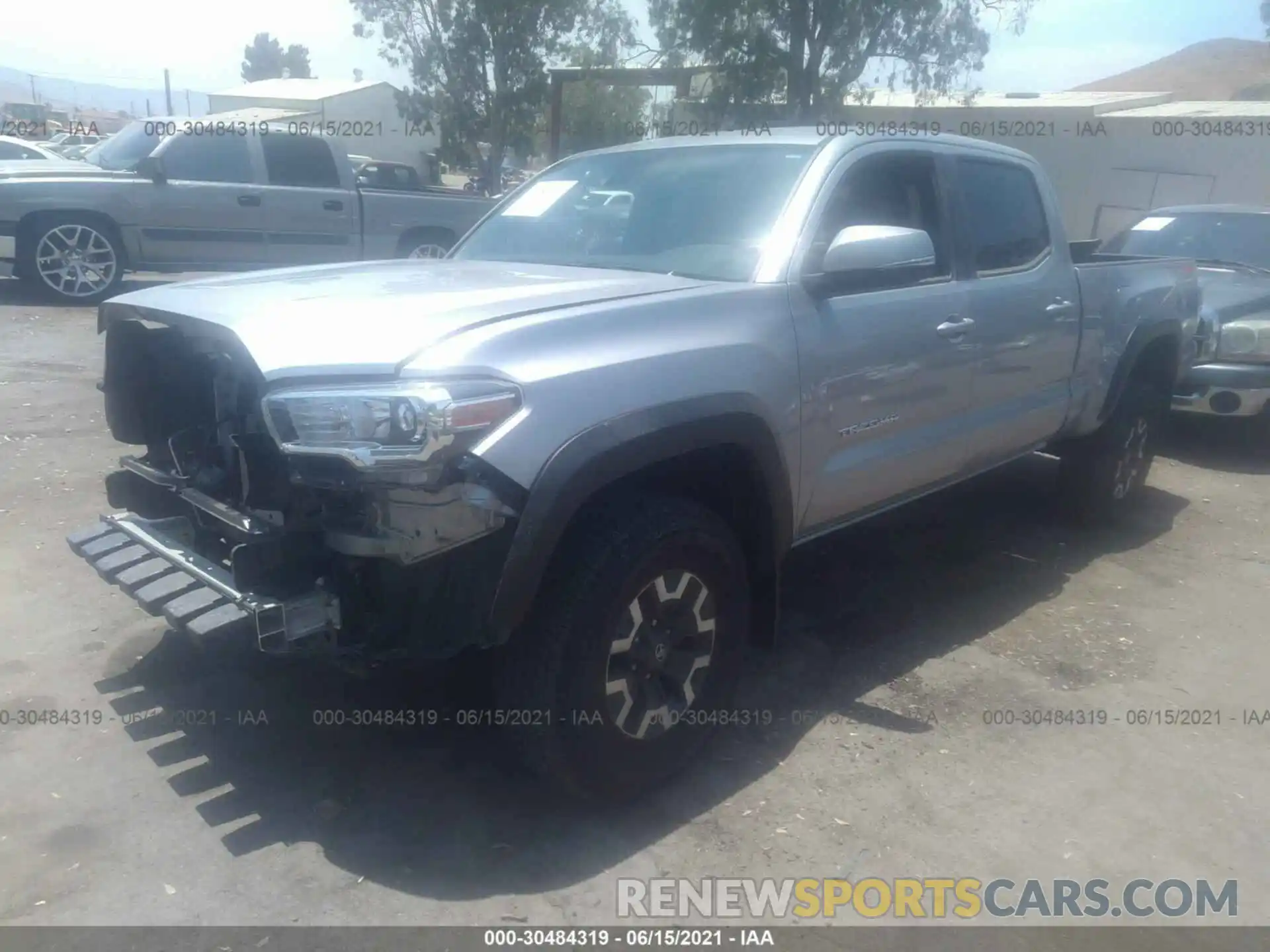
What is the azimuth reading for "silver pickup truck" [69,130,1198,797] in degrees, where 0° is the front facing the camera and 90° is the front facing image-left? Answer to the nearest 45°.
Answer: approximately 45°

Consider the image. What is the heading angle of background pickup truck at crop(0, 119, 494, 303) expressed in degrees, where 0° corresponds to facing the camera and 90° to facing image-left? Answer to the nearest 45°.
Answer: approximately 90°

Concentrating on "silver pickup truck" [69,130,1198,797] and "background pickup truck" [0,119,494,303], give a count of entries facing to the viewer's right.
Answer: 0

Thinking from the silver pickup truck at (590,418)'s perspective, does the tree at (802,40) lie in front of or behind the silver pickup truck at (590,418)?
behind

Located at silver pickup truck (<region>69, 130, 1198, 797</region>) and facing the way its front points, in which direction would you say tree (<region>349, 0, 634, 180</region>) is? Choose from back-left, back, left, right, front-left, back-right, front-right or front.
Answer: back-right

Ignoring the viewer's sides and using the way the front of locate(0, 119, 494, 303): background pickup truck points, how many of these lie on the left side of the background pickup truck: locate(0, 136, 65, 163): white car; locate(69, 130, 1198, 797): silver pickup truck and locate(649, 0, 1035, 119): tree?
1
